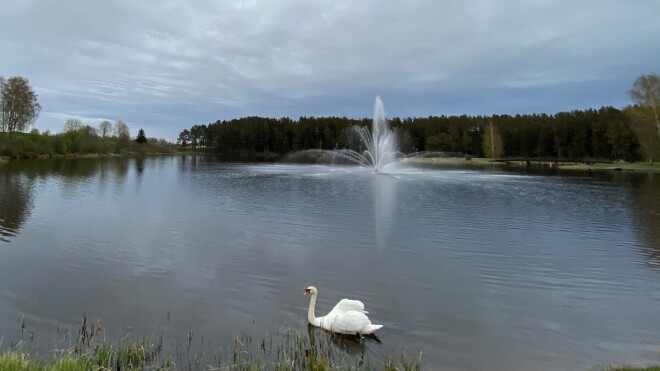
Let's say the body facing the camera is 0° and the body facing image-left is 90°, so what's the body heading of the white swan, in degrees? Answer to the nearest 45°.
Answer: approximately 90°
